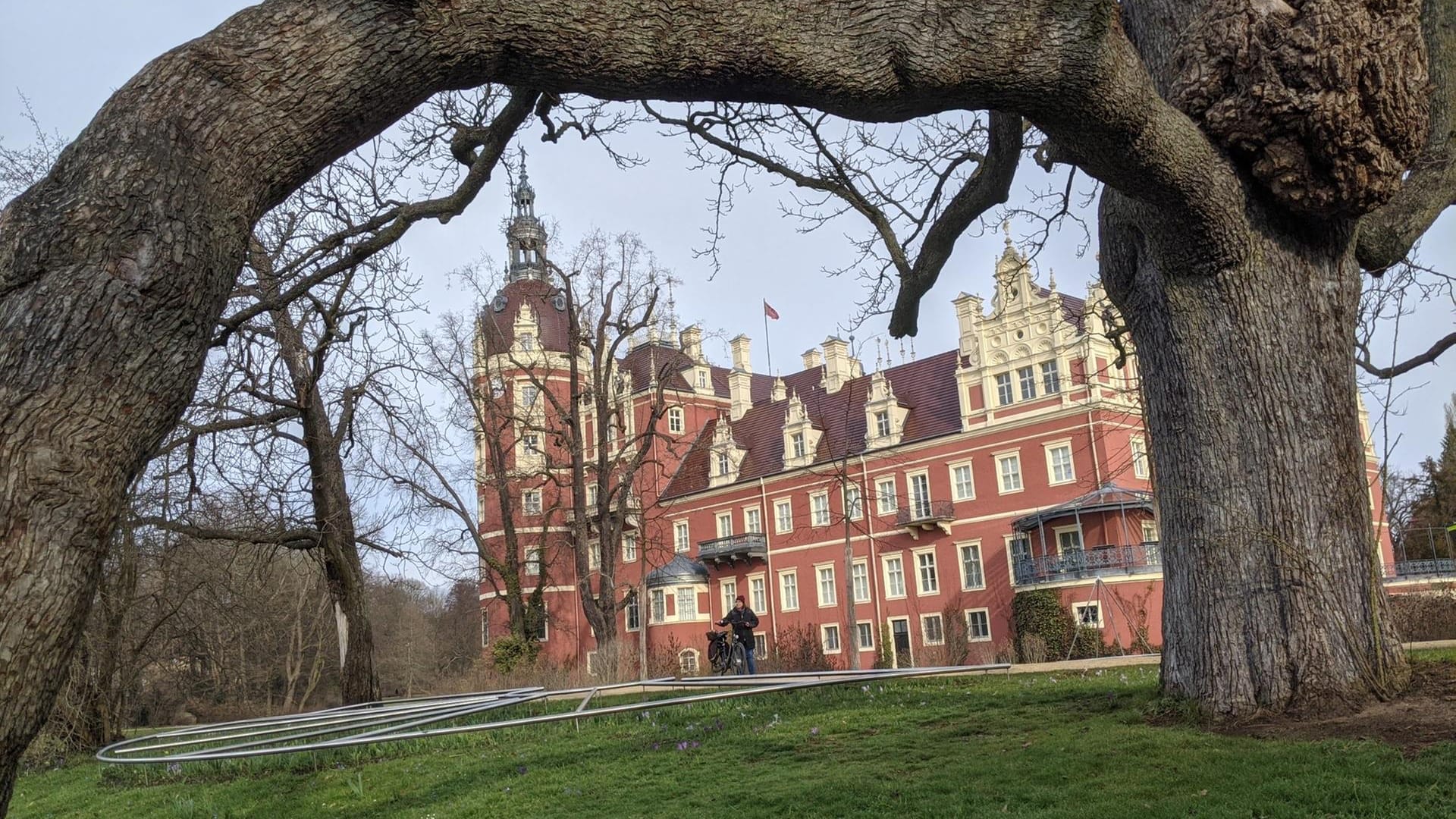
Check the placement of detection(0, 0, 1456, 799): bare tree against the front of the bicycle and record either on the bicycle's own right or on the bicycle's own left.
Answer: on the bicycle's own left

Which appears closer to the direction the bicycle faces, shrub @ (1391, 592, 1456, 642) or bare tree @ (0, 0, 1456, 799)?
the bare tree

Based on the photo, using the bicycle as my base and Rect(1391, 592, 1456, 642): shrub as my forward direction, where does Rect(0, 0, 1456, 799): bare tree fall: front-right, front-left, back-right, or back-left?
front-right

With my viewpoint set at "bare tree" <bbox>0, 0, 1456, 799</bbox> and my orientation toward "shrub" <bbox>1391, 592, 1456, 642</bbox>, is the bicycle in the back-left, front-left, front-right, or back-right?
front-left

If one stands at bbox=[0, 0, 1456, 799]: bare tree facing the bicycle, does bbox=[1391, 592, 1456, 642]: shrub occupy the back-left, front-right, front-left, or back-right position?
front-right

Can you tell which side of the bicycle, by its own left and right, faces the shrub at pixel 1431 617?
left
